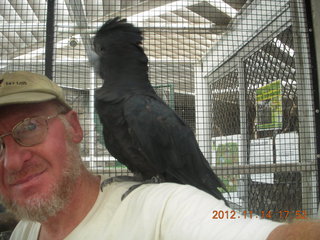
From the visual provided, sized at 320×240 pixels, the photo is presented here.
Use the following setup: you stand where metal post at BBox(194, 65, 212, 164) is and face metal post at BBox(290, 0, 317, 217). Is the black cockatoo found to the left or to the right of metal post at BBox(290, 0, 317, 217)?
right

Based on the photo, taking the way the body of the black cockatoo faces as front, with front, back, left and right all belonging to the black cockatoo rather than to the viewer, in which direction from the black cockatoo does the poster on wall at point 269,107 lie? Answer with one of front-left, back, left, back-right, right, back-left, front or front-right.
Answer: back-right

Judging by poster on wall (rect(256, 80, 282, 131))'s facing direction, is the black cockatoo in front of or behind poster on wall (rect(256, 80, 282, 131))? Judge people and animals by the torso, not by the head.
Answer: in front

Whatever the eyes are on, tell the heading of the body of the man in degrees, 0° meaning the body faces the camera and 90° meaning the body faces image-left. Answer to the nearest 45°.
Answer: approximately 45°

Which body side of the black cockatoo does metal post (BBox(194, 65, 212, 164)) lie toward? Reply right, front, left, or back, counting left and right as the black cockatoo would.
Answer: right

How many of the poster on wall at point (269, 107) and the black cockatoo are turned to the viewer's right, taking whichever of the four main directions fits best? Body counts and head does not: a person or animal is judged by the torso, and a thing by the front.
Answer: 0

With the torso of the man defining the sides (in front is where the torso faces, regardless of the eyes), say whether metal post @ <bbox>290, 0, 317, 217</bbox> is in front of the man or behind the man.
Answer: behind

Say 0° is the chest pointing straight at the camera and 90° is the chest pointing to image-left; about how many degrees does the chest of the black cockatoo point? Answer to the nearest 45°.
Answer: approximately 90°
